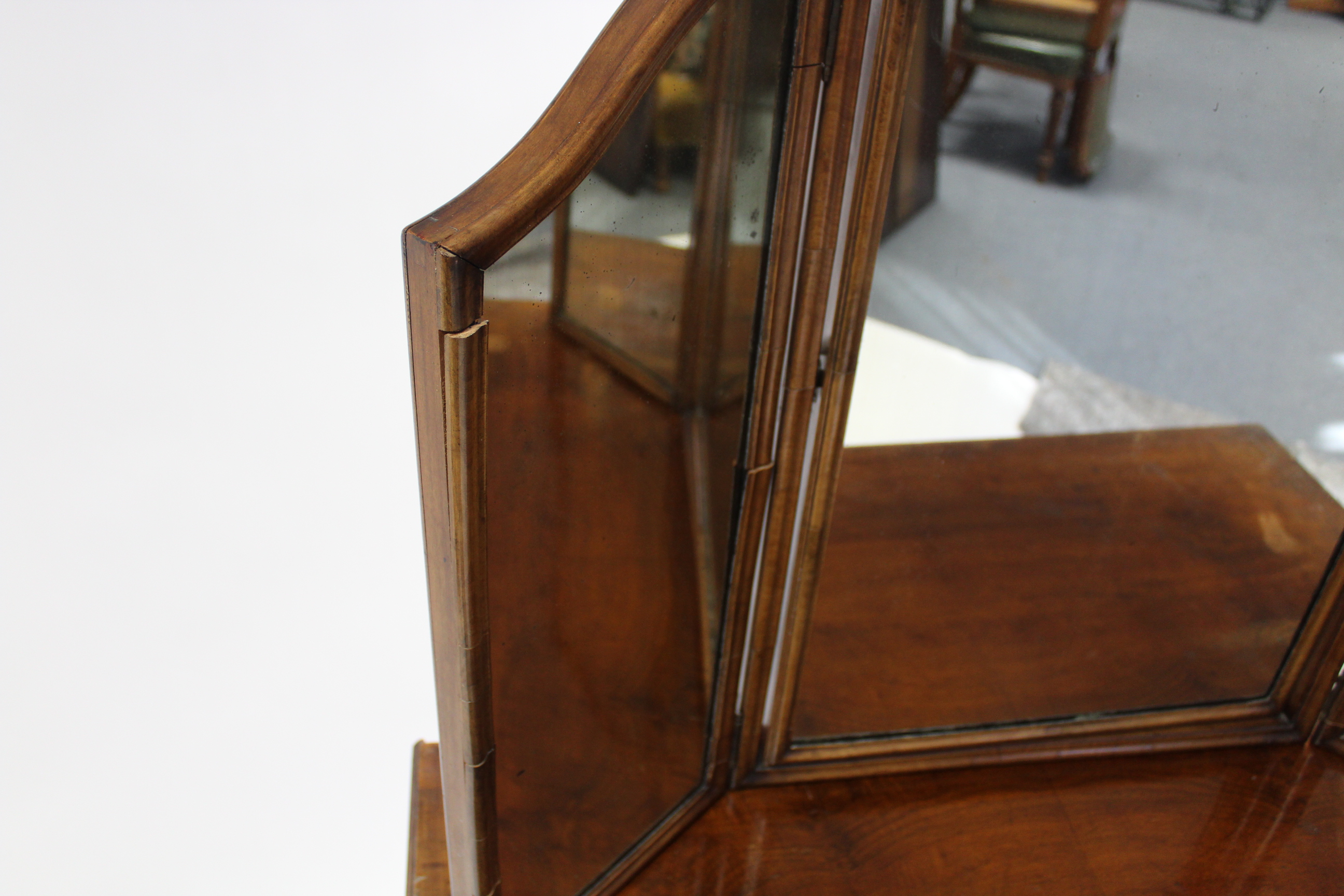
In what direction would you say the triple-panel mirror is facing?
toward the camera
